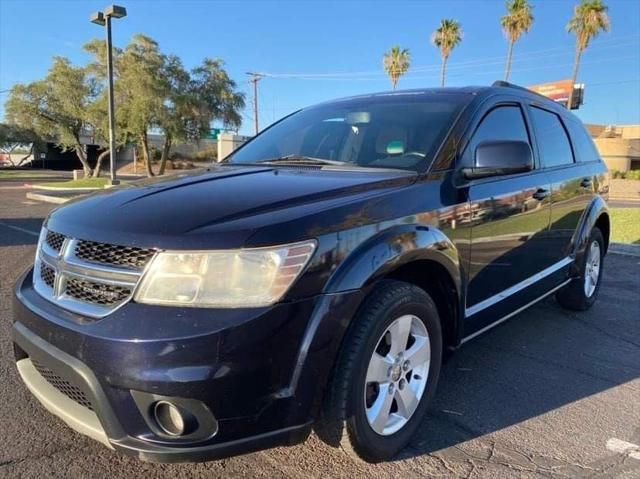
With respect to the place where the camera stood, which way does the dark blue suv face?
facing the viewer and to the left of the viewer

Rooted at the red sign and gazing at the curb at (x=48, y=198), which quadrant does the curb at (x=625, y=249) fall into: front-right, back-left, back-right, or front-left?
front-left

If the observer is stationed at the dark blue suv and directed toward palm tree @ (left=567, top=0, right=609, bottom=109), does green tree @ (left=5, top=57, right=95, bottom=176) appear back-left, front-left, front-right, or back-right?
front-left

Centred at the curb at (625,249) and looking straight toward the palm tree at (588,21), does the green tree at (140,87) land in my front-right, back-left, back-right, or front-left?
front-left

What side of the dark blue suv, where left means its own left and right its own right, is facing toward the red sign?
back

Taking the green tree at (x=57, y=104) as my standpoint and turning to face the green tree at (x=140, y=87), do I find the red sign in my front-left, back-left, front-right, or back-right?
front-left

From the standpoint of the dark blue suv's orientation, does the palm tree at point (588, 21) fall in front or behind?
behind

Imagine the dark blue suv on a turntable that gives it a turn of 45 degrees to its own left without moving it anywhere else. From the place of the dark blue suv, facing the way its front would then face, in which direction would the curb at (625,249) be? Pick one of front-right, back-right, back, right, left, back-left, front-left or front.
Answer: back-left

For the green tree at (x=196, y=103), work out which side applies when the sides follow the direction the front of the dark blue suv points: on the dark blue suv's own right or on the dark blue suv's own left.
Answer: on the dark blue suv's own right
